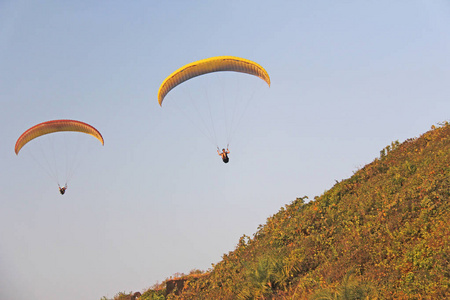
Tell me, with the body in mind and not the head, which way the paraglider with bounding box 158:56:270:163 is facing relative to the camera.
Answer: toward the camera

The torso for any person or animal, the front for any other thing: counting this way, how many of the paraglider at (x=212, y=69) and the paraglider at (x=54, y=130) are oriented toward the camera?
2

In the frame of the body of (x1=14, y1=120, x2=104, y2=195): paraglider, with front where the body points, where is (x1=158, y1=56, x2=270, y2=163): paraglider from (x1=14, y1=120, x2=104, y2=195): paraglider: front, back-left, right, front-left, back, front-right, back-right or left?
front-left

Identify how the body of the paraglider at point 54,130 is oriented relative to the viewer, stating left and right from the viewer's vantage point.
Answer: facing the viewer

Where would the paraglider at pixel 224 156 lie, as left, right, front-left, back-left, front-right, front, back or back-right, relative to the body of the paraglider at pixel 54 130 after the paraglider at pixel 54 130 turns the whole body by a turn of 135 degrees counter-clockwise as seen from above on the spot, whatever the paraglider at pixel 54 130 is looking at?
right

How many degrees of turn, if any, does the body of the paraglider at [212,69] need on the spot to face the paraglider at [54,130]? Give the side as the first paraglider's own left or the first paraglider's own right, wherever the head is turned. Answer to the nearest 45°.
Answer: approximately 135° to the first paraglider's own right

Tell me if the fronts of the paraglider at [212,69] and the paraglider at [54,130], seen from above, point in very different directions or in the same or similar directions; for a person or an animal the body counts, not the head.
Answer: same or similar directions
